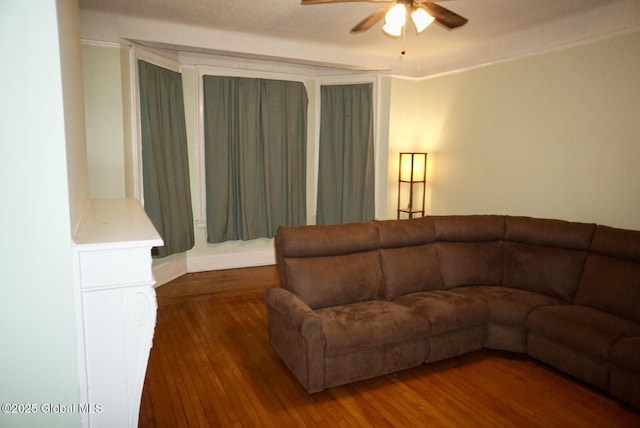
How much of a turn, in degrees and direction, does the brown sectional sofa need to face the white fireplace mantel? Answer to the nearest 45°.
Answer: approximately 45° to its right

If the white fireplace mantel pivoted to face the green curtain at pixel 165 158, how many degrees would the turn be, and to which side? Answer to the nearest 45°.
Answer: approximately 90° to its left

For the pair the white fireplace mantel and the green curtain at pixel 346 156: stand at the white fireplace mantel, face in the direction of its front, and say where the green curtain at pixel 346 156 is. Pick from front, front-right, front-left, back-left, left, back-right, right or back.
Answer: front-left

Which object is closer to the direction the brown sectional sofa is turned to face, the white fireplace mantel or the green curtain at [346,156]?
the white fireplace mantel

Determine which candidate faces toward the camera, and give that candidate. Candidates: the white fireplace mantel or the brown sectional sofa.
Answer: the brown sectional sofa

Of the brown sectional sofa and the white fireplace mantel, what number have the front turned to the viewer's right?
1

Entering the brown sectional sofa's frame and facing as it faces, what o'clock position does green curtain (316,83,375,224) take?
The green curtain is roughly at 5 o'clock from the brown sectional sofa.

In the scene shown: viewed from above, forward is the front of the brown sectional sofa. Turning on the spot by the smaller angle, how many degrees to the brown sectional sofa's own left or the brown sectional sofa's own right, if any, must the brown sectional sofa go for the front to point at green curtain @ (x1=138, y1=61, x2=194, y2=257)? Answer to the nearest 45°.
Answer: approximately 90° to the brown sectional sofa's own right

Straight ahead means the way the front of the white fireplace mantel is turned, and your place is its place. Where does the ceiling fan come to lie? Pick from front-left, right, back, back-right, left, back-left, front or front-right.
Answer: front

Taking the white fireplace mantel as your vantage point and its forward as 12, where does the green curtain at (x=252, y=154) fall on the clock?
The green curtain is roughly at 10 o'clock from the white fireplace mantel.

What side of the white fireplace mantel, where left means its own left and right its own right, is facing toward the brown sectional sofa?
front

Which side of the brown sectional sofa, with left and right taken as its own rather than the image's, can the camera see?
front

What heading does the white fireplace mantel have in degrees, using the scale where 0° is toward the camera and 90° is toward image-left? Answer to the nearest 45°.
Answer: approximately 270°
